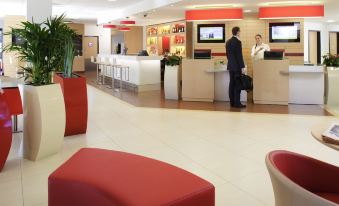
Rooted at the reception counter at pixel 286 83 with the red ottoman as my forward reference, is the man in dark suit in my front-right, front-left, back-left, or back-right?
front-right

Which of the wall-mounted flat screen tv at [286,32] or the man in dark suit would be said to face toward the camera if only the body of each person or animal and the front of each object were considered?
the wall-mounted flat screen tv

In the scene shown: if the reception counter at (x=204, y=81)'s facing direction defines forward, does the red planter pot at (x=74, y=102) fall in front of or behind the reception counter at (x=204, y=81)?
in front

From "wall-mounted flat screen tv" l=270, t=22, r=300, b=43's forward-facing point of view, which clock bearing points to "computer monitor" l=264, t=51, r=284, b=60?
The computer monitor is roughly at 12 o'clock from the wall-mounted flat screen tv.

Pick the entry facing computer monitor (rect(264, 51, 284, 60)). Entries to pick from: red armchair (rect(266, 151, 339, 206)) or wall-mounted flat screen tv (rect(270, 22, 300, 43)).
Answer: the wall-mounted flat screen tv

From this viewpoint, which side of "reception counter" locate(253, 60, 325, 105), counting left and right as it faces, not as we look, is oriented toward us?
front

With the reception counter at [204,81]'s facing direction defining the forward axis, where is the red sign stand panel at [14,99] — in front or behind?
in front

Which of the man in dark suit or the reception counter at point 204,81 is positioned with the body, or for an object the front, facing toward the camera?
the reception counter

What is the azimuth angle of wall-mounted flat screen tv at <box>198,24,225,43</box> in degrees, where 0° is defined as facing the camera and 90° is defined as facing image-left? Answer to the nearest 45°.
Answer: approximately 0°

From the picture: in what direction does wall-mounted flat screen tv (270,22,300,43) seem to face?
toward the camera

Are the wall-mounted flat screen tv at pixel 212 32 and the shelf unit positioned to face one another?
no

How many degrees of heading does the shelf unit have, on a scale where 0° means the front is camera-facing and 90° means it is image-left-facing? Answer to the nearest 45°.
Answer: approximately 45°

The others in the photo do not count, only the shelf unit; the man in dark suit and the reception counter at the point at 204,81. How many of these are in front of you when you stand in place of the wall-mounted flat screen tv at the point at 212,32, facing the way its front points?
2

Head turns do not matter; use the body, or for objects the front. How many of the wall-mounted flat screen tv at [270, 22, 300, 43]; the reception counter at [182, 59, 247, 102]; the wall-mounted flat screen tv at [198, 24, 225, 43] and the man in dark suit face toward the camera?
3
